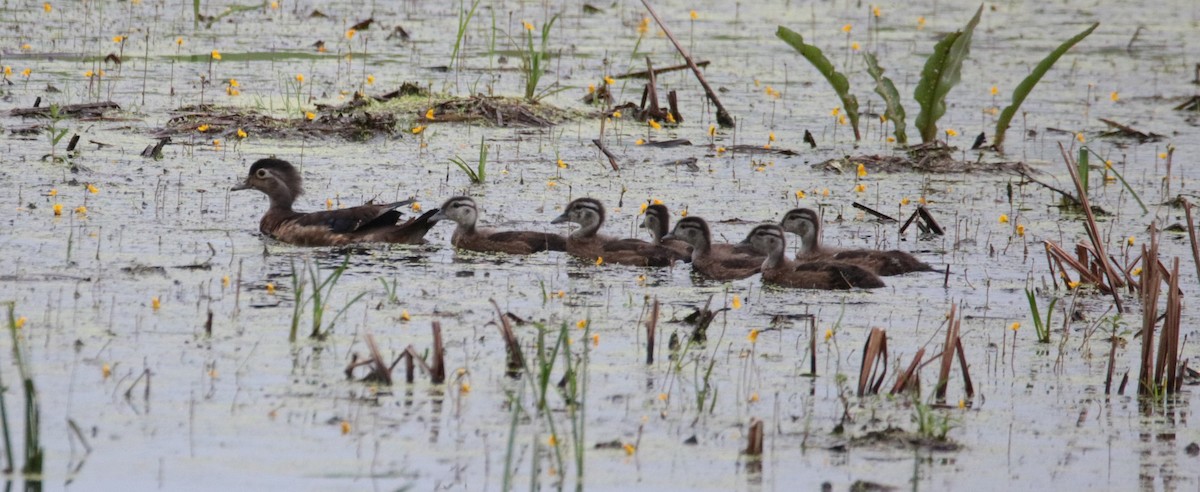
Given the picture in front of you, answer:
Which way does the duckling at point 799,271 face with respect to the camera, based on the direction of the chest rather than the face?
to the viewer's left

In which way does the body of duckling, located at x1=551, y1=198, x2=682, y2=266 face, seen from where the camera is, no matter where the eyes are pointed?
to the viewer's left

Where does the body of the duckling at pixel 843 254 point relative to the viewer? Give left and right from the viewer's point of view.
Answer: facing to the left of the viewer

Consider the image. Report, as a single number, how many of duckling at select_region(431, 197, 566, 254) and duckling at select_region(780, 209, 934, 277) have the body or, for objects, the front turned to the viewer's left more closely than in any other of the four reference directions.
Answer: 2

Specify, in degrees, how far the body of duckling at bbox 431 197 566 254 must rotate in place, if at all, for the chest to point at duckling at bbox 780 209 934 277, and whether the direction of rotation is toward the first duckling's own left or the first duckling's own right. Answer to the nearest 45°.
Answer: approximately 180°

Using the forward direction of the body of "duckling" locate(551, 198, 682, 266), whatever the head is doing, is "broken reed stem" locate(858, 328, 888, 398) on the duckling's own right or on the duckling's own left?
on the duckling's own left

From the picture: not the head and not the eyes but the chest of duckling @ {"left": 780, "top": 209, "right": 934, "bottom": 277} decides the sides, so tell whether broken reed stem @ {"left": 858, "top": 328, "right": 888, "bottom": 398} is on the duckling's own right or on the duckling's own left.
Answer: on the duckling's own left

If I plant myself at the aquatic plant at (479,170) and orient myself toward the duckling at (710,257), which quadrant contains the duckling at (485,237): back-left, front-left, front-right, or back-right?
front-right

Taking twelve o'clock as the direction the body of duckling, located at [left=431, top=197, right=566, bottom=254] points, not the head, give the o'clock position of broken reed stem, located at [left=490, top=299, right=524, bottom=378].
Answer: The broken reed stem is roughly at 9 o'clock from the duckling.

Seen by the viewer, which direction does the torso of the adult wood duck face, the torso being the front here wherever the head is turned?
to the viewer's left

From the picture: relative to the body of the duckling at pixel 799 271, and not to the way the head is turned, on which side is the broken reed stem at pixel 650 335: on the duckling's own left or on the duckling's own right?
on the duckling's own left

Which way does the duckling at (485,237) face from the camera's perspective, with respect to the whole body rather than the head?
to the viewer's left

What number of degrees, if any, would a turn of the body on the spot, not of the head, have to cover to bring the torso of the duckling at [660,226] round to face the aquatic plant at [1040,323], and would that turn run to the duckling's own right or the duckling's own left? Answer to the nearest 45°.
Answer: approximately 135° to the duckling's own left

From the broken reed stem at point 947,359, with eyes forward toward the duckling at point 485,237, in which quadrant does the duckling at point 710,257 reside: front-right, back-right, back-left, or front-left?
front-right

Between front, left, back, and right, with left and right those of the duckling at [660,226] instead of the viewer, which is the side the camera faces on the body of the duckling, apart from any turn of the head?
left

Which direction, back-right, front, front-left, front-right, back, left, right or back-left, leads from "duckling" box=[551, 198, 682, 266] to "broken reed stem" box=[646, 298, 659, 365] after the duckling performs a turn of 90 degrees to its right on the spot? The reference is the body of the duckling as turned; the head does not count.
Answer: back
